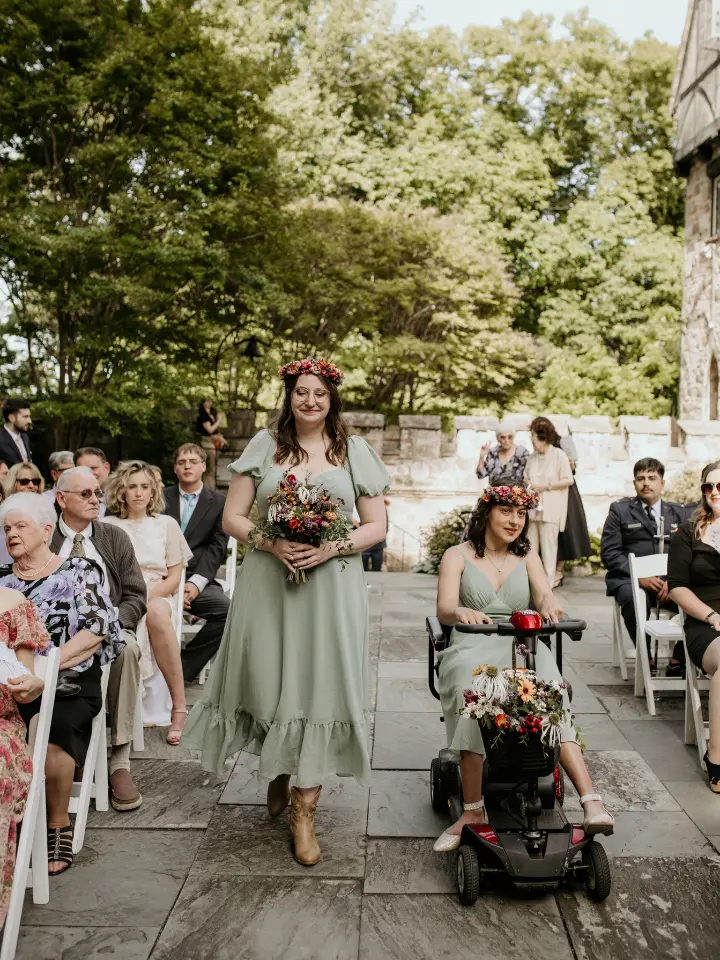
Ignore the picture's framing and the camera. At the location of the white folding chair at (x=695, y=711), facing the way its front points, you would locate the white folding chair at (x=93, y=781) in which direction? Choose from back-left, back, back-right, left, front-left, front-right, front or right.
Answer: right

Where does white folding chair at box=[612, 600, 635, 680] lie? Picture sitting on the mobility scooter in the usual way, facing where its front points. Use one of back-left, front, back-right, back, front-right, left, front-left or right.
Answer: back

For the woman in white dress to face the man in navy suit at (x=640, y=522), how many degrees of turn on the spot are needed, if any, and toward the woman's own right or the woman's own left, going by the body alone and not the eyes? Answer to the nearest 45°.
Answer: approximately 90° to the woman's own left

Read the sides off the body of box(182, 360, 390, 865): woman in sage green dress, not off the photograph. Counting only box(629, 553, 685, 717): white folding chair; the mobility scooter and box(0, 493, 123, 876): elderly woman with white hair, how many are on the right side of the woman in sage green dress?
1

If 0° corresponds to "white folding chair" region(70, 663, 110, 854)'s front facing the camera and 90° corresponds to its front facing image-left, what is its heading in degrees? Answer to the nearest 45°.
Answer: approximately 45°

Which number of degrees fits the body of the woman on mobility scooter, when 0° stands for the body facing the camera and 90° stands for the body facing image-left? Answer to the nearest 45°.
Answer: approximately 0°

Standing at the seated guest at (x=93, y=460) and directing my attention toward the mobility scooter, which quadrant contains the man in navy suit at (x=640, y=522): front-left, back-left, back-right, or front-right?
front-left

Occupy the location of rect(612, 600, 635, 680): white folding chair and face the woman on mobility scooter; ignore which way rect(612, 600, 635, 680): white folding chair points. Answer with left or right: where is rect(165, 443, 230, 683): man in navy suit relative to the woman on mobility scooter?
right

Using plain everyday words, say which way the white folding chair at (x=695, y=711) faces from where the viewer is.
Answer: facing the viewer and to the right of the viewer

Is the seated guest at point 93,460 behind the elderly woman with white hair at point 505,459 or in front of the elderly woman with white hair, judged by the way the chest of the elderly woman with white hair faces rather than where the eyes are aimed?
in front

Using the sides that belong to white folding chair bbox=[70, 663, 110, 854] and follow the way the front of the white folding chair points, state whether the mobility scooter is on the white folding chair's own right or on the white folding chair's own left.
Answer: on the white folding chair's own left

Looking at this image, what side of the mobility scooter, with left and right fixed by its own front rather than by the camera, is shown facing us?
front

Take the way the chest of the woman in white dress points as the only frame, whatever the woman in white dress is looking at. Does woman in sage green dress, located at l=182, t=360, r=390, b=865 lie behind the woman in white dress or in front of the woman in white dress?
in front

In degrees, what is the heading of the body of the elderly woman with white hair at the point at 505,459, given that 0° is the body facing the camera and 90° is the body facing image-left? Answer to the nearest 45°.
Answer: approximately 0°

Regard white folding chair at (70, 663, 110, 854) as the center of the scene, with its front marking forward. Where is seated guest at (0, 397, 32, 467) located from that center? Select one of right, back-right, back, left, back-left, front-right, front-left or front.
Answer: back-right
